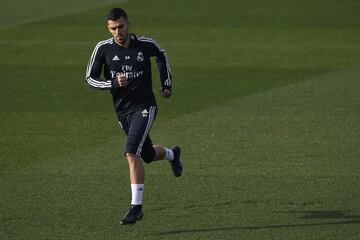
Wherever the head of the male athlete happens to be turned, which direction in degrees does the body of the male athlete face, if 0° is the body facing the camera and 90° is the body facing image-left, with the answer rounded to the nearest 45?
approximately 45°
